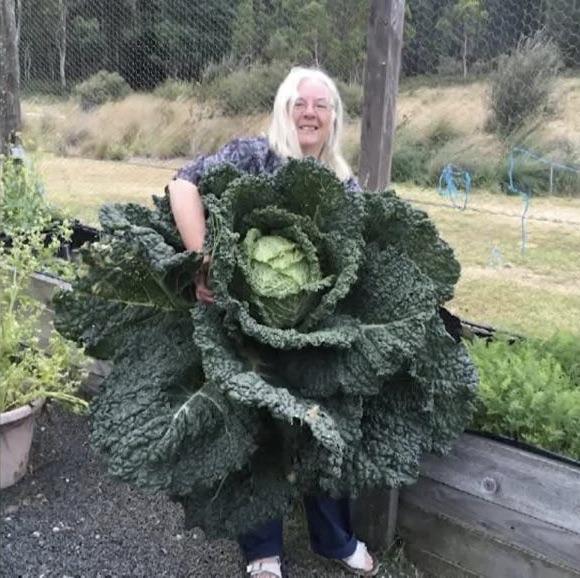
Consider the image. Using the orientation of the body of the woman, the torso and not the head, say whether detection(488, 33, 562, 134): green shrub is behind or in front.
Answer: behind

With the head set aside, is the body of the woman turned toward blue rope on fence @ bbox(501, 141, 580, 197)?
no

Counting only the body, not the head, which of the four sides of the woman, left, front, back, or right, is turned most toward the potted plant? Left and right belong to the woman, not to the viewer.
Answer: right

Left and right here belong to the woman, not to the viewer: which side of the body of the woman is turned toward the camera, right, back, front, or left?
front

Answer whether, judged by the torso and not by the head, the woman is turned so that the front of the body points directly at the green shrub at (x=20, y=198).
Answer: no

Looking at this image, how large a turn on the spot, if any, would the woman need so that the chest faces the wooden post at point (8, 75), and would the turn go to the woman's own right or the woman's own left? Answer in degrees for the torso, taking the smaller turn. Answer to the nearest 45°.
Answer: approximately 135° to the woman's own right

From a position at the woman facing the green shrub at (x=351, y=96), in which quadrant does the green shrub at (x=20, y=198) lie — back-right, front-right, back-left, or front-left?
front-left

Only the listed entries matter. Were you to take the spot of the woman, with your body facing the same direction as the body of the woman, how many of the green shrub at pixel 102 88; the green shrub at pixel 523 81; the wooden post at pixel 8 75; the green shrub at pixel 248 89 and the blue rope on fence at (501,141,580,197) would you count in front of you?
0

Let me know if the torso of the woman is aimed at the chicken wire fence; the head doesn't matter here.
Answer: no

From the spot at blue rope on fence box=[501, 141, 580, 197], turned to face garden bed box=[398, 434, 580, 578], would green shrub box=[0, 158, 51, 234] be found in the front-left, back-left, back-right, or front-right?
front-right

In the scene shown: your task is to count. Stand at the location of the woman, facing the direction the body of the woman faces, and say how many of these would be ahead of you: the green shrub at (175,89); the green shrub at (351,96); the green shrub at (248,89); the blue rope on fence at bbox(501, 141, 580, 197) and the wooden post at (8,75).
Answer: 0

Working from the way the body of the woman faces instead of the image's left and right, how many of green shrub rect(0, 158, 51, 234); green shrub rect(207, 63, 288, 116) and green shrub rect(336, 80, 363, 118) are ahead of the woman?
0

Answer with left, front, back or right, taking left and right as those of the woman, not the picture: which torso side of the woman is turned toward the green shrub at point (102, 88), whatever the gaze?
back

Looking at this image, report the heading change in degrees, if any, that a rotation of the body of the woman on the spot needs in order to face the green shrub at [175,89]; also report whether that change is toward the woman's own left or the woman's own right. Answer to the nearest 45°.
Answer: approximately 180°

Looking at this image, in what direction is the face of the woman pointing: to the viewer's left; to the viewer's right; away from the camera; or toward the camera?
toward the camera

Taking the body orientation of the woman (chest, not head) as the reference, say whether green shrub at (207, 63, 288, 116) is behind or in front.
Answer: behind

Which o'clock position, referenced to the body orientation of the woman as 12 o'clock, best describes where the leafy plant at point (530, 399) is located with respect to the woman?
The leafy plant is roughly at 10 o'clock from the woman.

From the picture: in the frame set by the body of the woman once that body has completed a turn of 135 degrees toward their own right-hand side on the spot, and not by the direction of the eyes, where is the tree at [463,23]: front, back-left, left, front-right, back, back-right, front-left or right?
right
